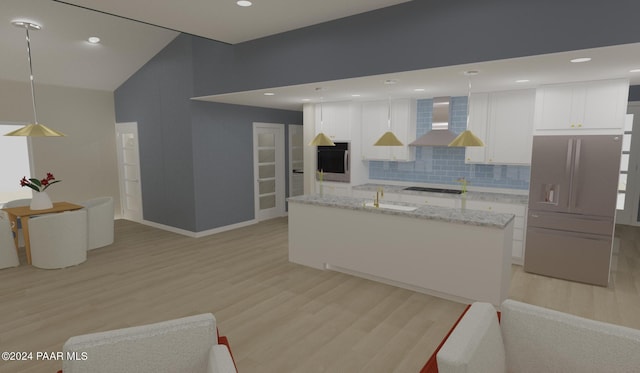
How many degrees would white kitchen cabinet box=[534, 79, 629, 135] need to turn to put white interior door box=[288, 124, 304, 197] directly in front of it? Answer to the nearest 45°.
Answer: approximately 90° to its right

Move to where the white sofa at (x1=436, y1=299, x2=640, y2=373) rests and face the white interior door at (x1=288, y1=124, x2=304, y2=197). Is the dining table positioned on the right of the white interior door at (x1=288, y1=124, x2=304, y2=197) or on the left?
left

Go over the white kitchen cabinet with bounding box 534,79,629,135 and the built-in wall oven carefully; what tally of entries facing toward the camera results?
2

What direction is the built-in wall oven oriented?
toward the camera

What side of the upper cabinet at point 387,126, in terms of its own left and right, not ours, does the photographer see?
front

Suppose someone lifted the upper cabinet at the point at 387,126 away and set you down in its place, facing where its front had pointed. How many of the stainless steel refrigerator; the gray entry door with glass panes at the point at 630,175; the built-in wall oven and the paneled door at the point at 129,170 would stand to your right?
2

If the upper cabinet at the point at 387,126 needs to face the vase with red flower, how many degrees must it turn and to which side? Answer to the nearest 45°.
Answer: approximately 45° to its right

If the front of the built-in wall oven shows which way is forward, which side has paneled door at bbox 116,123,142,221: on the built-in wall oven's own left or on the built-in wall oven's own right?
on the built-in wall oven's own right

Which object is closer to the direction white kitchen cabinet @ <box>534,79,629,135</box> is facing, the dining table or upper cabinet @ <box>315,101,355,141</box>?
the dining table

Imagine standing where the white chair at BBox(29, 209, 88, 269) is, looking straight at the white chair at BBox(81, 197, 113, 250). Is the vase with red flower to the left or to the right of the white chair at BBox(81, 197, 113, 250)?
left

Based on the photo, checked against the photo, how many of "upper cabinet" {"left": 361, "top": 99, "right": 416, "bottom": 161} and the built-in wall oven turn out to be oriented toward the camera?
2

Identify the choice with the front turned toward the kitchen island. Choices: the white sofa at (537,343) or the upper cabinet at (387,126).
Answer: the upper cabinet
